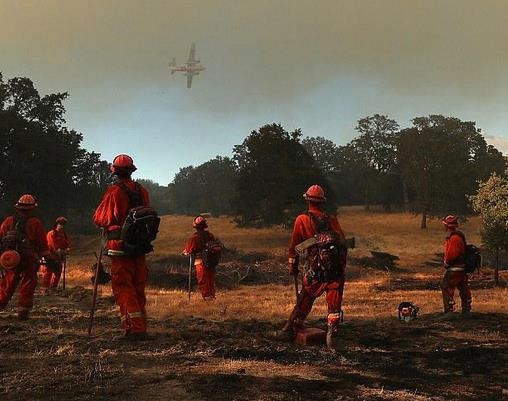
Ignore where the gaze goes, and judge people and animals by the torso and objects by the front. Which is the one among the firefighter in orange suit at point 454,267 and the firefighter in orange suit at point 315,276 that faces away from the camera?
the firefighter in orange suit at point 315,276

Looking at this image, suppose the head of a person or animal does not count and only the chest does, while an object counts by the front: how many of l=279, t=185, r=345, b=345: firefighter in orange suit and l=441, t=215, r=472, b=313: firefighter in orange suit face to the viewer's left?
1

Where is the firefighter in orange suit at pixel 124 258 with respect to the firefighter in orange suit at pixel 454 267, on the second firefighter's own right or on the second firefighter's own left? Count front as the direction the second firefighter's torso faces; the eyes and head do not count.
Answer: on the second firefighter's own left

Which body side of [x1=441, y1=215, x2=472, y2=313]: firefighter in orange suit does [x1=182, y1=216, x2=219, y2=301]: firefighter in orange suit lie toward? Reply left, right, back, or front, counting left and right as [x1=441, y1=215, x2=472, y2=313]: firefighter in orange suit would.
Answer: front

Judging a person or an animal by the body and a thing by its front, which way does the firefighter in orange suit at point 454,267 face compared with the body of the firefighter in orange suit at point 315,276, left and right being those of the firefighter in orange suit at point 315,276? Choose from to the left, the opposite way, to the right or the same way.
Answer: to the left

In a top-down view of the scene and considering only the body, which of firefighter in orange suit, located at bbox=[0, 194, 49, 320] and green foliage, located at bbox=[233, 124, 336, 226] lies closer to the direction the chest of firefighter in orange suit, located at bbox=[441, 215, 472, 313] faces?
the firefighter in orange suit

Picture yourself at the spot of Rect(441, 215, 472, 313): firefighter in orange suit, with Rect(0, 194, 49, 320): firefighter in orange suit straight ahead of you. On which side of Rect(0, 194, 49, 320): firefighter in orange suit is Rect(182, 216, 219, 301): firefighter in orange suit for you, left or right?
right

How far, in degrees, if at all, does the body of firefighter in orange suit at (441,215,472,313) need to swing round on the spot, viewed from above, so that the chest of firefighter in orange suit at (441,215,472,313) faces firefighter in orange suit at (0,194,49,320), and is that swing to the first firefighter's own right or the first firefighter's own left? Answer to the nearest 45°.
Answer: approximately 45° to the first firefighter's own left

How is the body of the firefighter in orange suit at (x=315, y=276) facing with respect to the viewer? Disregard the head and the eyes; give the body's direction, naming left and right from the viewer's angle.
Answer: facing away from the viewer

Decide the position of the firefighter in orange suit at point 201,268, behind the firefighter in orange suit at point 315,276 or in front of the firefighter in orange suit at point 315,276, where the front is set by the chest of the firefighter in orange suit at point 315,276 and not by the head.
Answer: in front

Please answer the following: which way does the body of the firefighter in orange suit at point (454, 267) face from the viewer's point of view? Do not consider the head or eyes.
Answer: to the viewer's left

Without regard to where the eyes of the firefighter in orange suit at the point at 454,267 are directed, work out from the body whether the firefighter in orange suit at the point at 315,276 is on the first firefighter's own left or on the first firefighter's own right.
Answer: on the first firefighter's own left

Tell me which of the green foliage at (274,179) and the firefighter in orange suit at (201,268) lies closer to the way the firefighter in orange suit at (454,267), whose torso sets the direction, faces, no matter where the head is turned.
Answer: the firefighter in orange suit

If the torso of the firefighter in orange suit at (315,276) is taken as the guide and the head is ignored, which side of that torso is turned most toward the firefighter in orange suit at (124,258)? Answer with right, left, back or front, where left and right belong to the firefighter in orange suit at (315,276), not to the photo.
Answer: left
